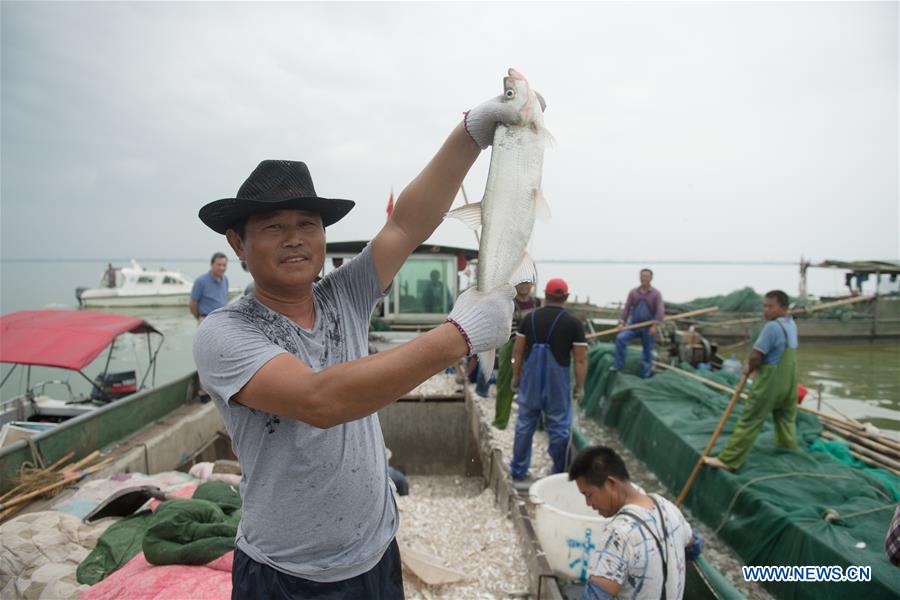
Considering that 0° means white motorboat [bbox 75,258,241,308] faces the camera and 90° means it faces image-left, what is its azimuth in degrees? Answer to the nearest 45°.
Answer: approximately 270°

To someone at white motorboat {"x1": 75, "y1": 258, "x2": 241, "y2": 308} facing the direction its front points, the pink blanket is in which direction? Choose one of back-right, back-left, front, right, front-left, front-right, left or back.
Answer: right

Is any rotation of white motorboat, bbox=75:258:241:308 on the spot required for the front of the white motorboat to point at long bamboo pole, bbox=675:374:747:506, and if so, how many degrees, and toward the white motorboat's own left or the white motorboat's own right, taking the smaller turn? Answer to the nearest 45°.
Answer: approximately 90° to the white motorboat's own right

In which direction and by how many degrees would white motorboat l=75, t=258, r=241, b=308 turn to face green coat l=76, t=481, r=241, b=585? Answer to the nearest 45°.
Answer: approximately 90° to its right

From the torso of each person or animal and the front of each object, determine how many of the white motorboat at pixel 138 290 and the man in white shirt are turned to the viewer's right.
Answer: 1

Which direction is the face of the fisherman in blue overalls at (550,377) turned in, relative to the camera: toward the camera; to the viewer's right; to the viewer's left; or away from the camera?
away from the camera

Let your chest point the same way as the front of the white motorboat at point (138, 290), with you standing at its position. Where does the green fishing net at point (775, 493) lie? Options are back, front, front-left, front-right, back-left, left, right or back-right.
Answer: right
